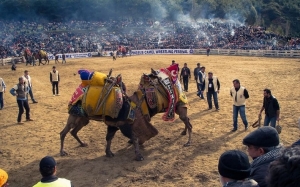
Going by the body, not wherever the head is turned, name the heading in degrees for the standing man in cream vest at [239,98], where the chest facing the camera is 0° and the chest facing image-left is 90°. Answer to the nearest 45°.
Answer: approximately 45°

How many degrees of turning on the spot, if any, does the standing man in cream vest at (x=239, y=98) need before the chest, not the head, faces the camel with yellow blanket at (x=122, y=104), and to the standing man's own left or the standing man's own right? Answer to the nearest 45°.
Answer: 0° — they already face it

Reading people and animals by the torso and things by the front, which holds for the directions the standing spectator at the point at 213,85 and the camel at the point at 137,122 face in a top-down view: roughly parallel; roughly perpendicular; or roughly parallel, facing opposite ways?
roughly perpendicular

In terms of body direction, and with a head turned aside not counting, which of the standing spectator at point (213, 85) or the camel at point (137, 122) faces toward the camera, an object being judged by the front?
the standing spectator

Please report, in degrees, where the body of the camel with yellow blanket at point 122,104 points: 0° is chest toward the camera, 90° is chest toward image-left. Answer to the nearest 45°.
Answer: approximately 270°

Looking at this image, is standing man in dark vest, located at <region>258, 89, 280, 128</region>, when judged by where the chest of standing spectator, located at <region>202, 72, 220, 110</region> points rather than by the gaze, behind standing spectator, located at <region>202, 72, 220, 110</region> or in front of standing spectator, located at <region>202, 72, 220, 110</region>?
in front

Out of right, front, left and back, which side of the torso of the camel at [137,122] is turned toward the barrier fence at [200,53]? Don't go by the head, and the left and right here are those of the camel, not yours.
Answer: left

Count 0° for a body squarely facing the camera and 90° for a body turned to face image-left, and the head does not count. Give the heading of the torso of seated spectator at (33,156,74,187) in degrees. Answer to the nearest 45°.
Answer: approximately 180°

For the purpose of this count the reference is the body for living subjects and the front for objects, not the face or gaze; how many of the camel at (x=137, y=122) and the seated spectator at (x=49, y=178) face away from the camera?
1

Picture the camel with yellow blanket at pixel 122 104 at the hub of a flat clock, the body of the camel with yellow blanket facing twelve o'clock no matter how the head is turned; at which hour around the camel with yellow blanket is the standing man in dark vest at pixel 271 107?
The standing man in dark vest is roughly at 12 o'clock from the camel with yellow blanket.

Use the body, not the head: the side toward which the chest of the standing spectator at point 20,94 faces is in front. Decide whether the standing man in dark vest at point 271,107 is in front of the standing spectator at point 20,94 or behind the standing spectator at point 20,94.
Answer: in front

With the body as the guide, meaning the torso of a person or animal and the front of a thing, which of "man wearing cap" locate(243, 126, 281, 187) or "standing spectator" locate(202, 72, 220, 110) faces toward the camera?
the standing spectator

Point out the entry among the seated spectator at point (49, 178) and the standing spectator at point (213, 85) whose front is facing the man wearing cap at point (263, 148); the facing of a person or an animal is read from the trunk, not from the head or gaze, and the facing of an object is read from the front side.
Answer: the standing spectator

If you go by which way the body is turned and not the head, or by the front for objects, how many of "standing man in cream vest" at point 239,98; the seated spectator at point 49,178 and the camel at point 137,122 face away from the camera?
1

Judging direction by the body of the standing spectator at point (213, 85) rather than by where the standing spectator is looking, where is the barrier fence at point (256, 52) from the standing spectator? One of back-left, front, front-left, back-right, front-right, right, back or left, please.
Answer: back

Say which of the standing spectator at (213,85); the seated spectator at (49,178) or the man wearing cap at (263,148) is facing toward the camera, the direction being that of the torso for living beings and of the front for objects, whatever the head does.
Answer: the standing spectator
